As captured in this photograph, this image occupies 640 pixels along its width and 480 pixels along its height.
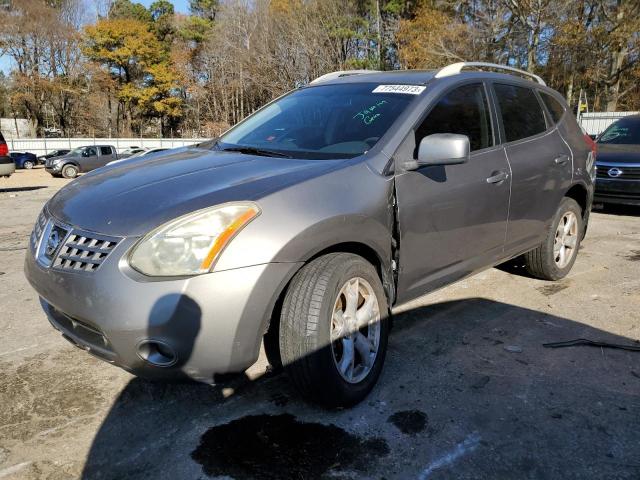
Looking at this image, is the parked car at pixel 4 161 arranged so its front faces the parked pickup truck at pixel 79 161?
no

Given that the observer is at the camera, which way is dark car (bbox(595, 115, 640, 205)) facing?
facing the viewer

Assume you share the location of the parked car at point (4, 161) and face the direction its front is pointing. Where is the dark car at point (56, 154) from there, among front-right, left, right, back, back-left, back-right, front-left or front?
right

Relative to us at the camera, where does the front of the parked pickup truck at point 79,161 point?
facing the viewer and to the left of the viewer

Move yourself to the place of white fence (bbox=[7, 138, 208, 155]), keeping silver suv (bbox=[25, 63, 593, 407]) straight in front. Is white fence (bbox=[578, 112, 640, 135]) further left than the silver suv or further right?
left

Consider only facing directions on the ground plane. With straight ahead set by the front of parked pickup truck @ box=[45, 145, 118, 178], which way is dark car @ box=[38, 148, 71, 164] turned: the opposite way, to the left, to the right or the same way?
the same way

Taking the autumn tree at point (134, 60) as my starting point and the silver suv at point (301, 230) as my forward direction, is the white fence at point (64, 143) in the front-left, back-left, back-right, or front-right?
front-right

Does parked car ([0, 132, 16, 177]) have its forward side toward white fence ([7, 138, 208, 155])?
no

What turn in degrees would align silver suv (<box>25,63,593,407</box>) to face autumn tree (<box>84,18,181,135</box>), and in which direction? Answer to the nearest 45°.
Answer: approximately 135° to its right

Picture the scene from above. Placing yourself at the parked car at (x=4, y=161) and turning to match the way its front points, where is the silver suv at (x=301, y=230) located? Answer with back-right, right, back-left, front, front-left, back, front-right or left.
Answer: left
